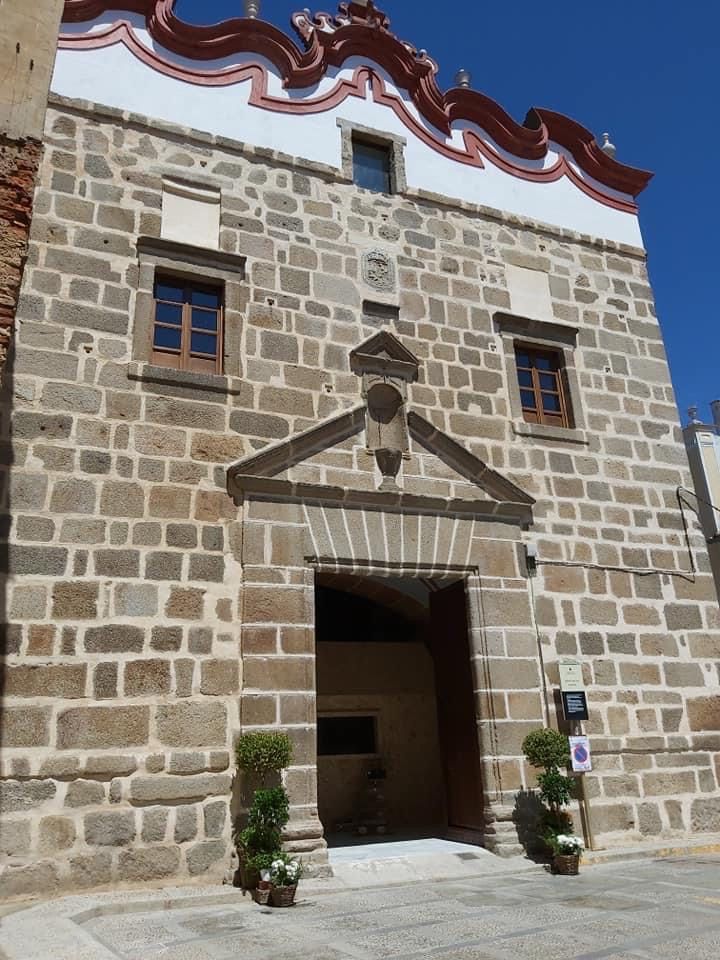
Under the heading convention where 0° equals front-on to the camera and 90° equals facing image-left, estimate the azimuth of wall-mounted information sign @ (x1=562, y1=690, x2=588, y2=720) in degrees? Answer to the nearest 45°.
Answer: approximately 0°

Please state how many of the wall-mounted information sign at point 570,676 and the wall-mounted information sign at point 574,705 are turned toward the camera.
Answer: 2
